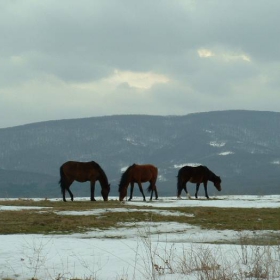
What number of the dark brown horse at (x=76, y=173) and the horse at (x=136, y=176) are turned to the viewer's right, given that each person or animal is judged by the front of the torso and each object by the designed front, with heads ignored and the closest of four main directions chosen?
1

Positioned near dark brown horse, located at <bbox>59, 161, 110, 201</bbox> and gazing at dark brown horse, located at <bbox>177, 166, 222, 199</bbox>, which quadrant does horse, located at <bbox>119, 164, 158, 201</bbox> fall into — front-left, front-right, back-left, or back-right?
front-right

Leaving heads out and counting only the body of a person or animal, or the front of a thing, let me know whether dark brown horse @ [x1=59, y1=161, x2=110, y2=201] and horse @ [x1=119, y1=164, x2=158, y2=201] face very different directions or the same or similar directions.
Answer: very different directions

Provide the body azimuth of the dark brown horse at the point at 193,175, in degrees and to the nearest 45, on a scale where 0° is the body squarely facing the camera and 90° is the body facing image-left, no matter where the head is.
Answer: approximately 270°

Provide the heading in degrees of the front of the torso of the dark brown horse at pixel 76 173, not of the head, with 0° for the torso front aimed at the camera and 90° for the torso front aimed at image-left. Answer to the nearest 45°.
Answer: approximately 270°

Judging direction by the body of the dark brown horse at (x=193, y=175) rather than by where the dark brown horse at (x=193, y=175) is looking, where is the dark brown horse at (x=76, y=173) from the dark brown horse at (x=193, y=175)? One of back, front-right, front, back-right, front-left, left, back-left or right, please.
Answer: back-right

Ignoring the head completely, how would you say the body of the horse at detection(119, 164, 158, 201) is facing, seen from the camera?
to the viewer's left

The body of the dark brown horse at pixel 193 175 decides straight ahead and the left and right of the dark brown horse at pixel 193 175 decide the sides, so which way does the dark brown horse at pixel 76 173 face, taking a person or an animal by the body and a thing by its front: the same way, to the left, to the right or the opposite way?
the same way

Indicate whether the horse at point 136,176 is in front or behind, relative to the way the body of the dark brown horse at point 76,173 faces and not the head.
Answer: in front

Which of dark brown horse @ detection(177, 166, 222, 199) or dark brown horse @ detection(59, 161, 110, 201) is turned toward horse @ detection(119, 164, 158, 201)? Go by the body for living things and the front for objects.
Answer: dark brown horse @ detection(59, 161, 110, 201)

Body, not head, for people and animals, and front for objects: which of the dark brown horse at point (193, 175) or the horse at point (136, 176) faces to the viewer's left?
the horse

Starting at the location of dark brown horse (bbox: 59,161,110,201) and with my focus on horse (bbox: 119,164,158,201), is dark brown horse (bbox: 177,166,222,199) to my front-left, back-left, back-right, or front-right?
front-left

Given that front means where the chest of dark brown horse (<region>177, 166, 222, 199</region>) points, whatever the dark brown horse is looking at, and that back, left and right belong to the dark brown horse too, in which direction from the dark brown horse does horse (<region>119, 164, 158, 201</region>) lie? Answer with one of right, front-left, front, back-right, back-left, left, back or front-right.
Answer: back-right

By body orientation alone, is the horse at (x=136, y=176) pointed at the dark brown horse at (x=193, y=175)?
no

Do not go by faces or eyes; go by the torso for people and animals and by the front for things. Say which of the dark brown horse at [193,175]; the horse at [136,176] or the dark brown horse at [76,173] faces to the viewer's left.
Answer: the horse

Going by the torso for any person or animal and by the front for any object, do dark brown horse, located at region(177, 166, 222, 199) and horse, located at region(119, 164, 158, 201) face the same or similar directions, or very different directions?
very different directions
